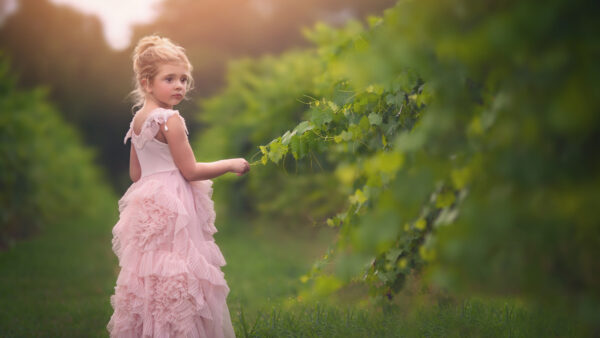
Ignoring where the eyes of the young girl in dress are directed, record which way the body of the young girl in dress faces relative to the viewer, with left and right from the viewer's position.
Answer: facing away from the viewer and to the right of the viewer
